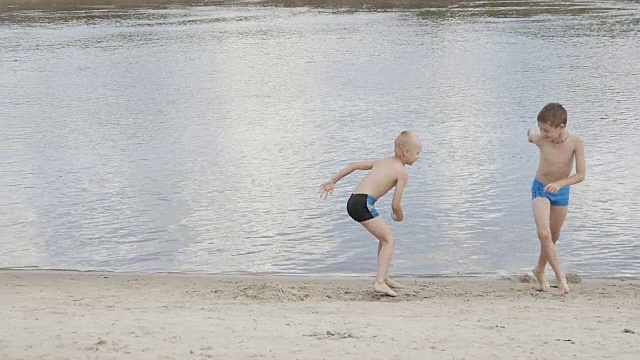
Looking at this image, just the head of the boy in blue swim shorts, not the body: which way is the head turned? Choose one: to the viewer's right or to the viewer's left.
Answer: to the viewer's left

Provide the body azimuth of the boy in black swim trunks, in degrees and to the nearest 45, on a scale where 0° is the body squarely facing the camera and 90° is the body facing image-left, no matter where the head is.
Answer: approximately 270°

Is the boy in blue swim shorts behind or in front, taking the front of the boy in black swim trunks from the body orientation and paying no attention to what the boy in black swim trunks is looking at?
in front

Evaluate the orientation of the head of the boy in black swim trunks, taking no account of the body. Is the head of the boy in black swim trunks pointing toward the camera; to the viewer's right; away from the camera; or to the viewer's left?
to the viewer's right
